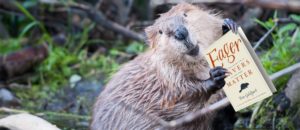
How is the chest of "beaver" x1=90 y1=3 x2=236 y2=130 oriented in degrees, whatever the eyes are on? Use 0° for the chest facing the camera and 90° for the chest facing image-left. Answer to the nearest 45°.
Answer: approximately 315°

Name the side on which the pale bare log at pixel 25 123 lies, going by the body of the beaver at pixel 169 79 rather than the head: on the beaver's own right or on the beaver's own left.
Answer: on the beaver's own right
